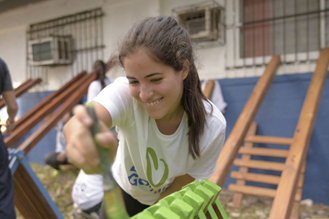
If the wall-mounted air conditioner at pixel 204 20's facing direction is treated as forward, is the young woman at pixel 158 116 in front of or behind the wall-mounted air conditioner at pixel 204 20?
in front

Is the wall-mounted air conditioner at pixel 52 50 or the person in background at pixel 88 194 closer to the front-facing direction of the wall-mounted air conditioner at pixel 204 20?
the person in background

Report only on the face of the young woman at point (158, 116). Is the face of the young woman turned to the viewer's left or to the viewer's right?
to the viewer's left

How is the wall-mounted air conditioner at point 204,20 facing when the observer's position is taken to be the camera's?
facing the viewer and to the left of the viewer

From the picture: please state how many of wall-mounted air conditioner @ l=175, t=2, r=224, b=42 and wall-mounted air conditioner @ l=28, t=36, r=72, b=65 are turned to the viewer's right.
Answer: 0

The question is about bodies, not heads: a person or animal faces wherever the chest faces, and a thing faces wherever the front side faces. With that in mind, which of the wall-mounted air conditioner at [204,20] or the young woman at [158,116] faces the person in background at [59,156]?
the wall-mounted air conditioner

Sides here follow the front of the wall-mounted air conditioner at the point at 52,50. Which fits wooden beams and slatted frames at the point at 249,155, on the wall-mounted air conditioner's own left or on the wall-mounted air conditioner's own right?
on the wall-mounted air conditioner's own left

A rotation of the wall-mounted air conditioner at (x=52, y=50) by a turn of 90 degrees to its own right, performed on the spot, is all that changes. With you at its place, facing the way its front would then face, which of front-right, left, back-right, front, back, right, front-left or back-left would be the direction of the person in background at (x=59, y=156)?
back-left

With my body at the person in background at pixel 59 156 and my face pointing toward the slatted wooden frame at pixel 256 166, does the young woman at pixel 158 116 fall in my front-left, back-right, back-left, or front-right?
front-right

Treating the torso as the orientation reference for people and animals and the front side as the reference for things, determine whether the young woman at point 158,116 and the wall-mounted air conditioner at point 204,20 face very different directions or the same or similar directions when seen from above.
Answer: same or similar directions

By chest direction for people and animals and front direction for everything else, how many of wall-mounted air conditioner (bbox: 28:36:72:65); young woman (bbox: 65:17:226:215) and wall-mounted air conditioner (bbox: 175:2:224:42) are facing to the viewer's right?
0

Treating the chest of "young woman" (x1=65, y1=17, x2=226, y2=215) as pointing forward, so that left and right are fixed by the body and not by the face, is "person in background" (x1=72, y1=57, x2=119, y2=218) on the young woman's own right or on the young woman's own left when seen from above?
on the young woman's own right
